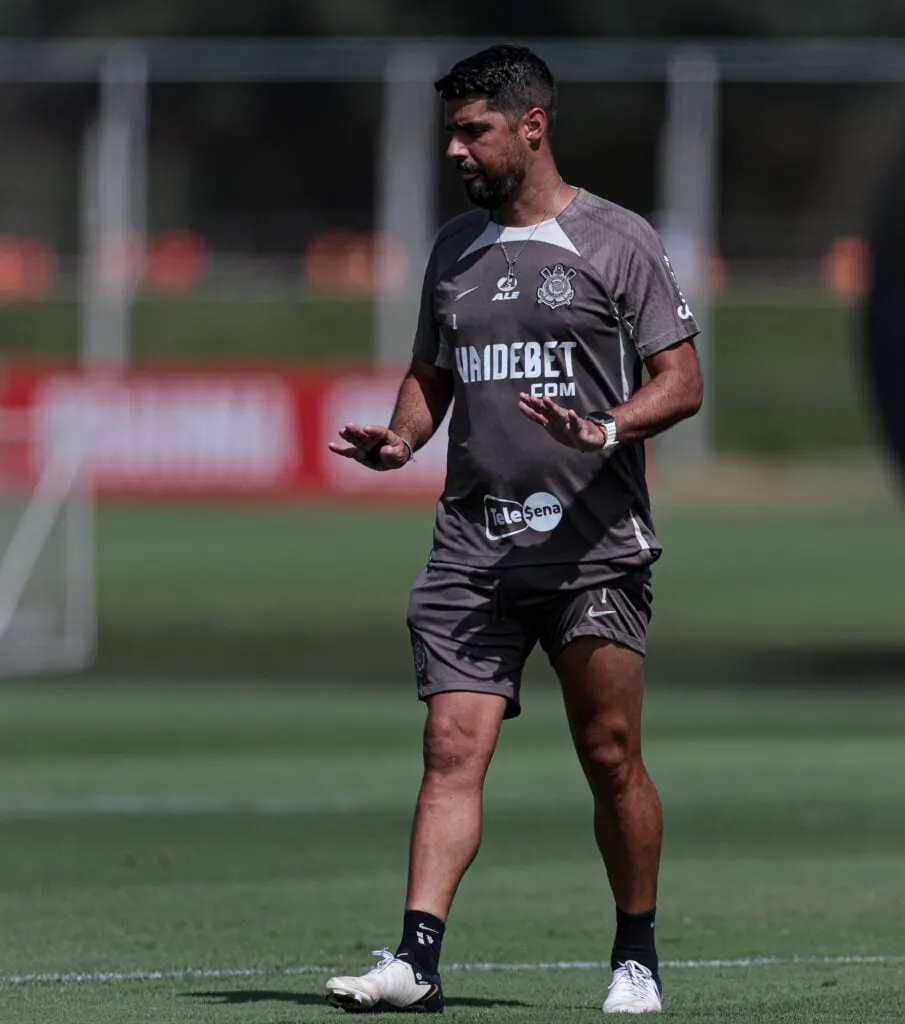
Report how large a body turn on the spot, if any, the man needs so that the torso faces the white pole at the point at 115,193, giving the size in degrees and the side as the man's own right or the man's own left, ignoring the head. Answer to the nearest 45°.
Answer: approximately 135° to the man's own right

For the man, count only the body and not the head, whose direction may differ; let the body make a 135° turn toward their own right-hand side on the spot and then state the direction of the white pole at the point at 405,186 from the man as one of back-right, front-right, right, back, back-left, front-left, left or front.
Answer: front

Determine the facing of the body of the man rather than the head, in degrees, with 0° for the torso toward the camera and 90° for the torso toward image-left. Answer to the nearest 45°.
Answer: approximately 45°

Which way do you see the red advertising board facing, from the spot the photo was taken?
facing the viewer

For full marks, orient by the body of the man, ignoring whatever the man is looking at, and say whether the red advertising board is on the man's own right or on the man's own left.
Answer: on the man's own right

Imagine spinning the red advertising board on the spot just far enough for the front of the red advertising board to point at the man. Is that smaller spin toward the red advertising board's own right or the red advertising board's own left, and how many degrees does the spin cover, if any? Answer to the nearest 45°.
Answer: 0° — it already faces them

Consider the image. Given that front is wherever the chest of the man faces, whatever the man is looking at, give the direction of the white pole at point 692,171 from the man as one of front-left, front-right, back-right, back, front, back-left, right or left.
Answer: back-right

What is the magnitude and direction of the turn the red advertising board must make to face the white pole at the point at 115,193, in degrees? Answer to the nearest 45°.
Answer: approximately 180°

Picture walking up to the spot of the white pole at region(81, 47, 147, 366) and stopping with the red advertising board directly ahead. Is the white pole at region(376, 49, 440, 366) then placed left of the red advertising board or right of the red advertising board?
left

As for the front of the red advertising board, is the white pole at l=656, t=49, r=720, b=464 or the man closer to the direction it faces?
the man

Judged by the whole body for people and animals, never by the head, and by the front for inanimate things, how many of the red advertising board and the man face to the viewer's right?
0
